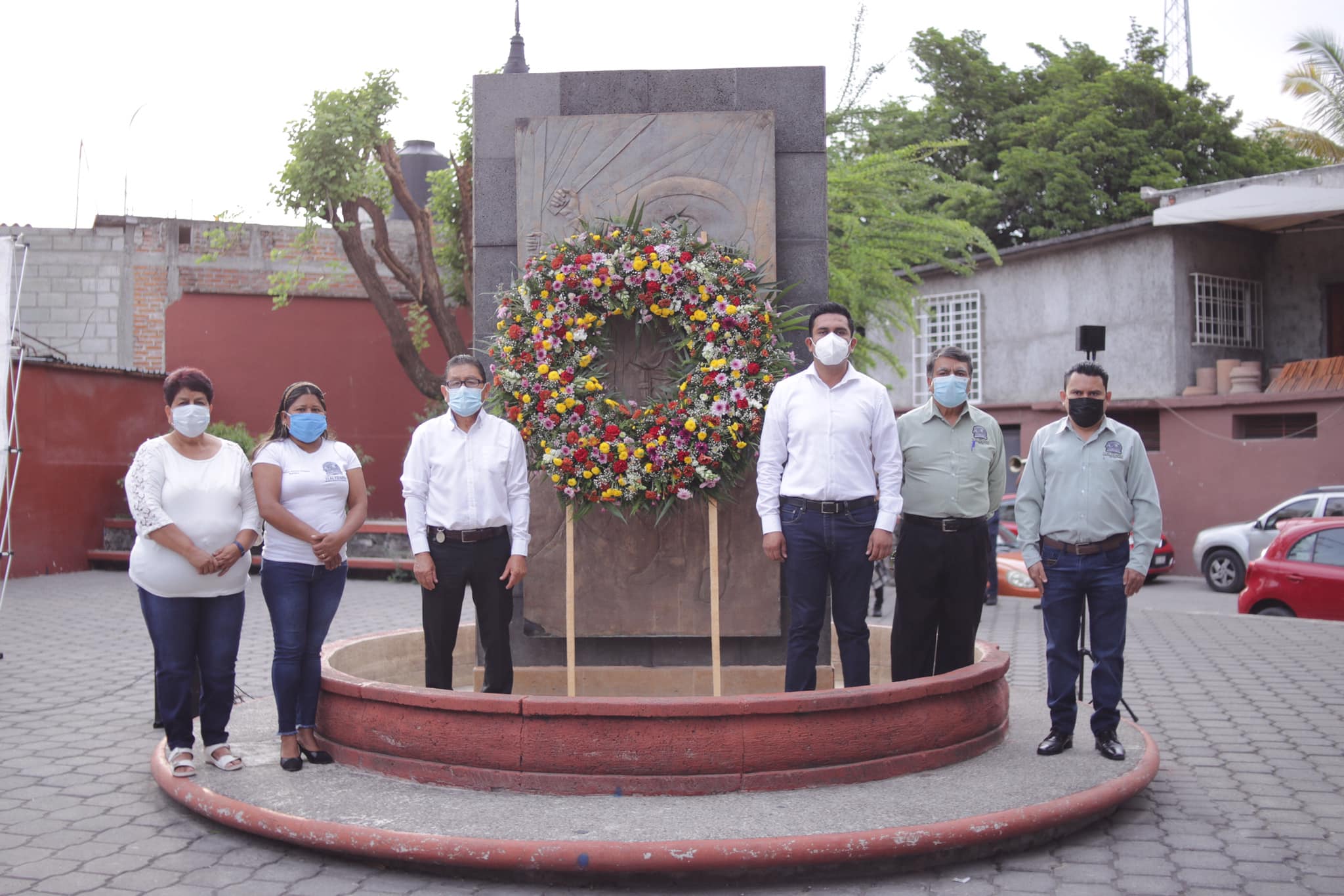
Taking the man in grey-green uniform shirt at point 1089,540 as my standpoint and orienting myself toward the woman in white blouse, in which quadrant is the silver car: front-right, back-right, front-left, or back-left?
back-right

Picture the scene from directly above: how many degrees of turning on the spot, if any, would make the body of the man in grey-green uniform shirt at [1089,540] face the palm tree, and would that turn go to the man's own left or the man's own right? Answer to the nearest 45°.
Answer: approximately 180°

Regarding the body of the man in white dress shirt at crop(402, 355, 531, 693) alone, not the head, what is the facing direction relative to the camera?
toward the camera

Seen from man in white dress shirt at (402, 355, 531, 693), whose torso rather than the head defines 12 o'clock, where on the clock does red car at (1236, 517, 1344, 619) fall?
The red car is roughly at 8 o'clock from the man in white dress shirt.

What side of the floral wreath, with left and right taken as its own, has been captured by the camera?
front

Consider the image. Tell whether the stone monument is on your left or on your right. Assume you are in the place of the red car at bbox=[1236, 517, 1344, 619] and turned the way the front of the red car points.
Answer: on your right

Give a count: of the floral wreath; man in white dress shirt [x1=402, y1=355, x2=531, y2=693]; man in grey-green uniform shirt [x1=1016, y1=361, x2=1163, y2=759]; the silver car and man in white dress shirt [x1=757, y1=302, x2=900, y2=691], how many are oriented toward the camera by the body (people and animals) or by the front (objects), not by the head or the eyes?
4

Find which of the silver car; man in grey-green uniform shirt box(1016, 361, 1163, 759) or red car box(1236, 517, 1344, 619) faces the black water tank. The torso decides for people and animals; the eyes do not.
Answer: the silver car

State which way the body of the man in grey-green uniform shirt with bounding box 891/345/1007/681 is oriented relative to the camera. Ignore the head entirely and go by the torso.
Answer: toward the camera

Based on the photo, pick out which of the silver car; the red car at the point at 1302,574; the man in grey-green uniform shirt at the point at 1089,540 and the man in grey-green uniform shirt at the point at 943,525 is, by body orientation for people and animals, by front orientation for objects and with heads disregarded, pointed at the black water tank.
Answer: the silver car

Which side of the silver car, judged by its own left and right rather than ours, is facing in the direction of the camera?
left
